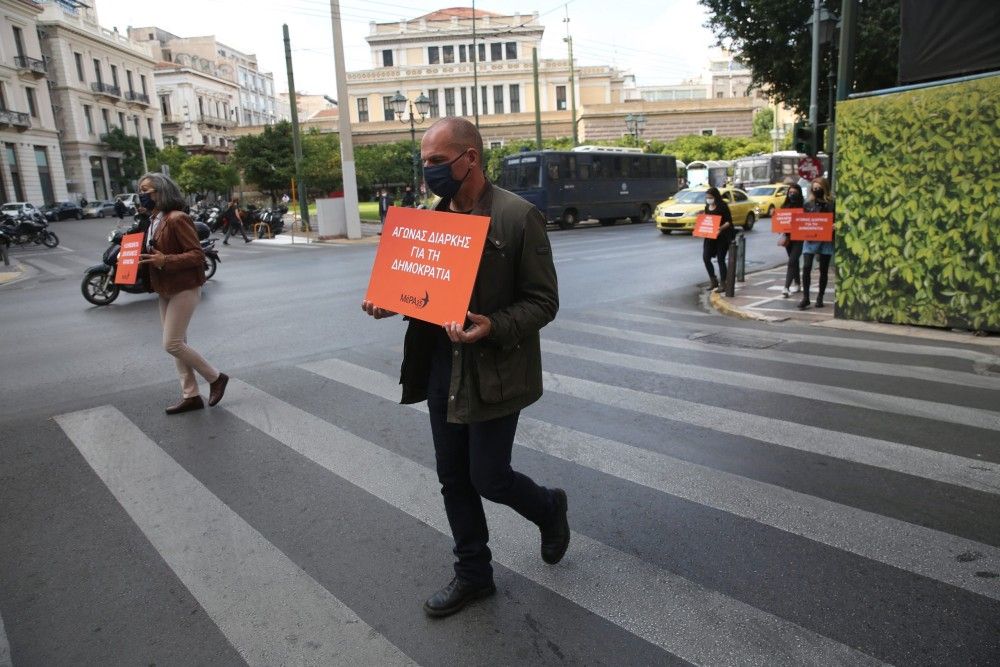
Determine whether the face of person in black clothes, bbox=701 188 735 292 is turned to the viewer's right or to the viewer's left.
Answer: to the viewer's left

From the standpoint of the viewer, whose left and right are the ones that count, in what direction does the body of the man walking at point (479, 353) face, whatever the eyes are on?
facing the viewer and to the left of the viewer

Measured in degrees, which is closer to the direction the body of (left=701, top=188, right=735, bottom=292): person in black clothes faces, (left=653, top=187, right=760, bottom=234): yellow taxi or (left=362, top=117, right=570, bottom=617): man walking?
the man walking

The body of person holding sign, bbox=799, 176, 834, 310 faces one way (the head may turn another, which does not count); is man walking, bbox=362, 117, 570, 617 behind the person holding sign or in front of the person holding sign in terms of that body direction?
in front

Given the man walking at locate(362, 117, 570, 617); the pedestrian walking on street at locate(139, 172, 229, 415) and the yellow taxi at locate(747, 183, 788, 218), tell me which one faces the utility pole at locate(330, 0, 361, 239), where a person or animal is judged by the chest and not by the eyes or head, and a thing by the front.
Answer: the yellow taxi

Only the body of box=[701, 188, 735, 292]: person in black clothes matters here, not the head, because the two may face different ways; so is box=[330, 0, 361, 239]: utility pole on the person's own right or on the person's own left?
on the person's own right

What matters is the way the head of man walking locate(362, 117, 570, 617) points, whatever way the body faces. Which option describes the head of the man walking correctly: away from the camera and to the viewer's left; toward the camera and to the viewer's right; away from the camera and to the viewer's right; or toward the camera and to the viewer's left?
toward the camera and to the viewer's left

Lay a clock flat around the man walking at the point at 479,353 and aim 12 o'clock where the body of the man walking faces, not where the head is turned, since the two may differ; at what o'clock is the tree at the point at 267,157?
The tree is roughly at 4 o'clock from the man walking.
